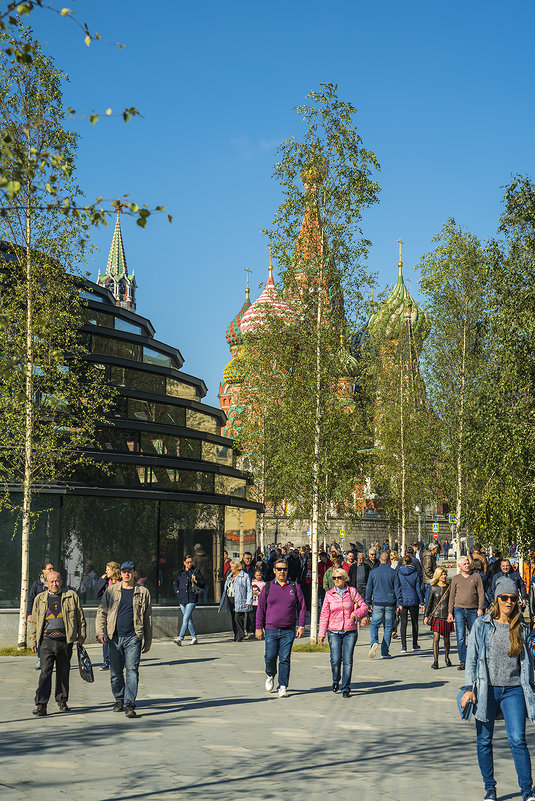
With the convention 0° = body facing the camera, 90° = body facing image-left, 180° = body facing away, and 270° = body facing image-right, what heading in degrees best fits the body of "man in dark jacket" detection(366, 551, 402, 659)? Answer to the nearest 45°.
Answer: approximately 180°

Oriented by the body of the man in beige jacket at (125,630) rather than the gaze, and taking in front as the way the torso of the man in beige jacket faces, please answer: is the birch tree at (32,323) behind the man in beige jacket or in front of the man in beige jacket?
behind

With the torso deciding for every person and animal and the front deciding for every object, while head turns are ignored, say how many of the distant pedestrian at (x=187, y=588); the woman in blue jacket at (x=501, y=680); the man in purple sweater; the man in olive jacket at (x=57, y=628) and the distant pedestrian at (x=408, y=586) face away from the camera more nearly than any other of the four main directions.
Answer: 1

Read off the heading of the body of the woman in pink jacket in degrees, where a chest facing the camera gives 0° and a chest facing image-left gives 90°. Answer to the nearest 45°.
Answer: approximately 0°

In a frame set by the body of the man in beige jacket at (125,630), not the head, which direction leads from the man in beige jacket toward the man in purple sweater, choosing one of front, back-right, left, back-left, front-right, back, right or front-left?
back-left

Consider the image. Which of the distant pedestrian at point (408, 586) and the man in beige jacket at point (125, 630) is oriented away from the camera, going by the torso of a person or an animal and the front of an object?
the distant pedestrian

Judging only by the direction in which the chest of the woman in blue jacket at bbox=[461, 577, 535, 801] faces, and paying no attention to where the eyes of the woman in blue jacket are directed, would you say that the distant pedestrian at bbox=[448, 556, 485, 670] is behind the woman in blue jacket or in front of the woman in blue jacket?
behind

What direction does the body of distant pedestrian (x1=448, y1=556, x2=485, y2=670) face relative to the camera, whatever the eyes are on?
toward the camera

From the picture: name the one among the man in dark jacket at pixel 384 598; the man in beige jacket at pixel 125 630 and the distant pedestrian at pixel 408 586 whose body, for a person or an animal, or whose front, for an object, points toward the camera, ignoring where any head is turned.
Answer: the man in beige jacket

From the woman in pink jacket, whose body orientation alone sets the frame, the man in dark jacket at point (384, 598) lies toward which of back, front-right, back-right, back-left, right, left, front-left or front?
back

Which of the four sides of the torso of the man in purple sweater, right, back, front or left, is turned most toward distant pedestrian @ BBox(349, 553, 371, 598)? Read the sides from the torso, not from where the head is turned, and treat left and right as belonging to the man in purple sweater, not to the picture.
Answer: back

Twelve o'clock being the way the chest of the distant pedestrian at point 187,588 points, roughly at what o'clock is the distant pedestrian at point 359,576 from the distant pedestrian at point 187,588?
the distant pedestrian at point 359,576 is roughly at 8 o'clock from the distant pedestrian at point 187,588.

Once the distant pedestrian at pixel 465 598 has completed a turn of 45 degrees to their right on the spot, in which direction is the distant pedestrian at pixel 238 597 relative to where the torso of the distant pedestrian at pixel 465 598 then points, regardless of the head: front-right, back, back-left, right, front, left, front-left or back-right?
right

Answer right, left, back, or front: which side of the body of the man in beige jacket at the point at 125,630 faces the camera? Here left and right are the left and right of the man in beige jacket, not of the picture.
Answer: front

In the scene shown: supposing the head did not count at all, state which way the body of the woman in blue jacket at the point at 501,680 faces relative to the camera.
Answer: toward the camera

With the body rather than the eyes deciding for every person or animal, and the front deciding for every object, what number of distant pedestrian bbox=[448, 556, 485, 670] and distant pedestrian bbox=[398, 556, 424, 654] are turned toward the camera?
1

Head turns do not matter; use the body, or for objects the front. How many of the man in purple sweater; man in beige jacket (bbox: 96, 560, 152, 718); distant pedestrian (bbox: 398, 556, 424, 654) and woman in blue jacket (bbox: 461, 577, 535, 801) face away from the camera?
1
